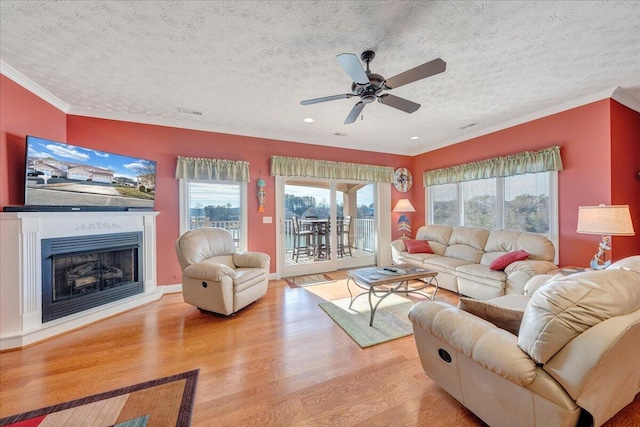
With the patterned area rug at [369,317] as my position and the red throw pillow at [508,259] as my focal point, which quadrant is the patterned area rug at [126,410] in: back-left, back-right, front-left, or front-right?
back-right

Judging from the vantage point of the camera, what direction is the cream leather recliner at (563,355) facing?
facing away from the viewer and to the left of the viewer

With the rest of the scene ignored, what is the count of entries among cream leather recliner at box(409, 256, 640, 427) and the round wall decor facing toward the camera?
1

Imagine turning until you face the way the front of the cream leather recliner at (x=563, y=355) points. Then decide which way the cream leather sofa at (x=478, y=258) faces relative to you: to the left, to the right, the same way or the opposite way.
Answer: to the left

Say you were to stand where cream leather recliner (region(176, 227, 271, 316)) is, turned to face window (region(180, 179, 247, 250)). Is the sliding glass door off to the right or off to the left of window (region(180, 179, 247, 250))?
right

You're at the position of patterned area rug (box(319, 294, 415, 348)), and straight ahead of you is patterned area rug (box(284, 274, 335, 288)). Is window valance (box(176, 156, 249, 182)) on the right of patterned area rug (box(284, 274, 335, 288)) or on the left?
left

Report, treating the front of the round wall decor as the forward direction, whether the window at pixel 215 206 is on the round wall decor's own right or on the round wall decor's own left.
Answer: on the round wall decor's own right

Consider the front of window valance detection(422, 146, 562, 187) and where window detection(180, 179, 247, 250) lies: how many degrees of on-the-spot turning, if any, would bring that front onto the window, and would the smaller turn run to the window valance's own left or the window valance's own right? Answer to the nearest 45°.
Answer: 0° — it already faces it

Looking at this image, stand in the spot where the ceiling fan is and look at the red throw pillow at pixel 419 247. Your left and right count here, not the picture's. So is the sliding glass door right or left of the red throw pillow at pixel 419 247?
left

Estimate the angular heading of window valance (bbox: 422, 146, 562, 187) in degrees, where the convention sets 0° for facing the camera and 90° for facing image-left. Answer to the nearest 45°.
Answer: approximately 45°

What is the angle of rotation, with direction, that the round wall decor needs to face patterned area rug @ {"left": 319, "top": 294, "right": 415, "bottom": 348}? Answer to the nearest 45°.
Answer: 0° — it already faces it

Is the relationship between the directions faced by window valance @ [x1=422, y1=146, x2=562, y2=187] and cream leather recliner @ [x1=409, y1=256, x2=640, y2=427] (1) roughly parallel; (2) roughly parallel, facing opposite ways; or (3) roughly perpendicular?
roughly perpendicular
